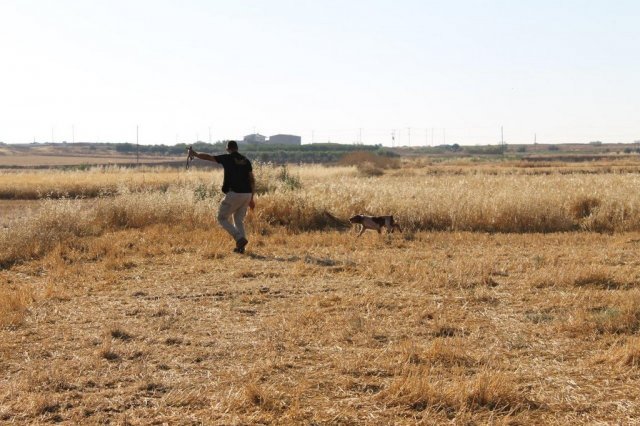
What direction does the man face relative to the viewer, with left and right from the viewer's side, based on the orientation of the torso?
facing away from the viewer and to the left of the viewer

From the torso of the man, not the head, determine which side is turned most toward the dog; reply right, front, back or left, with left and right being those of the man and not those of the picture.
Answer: right
